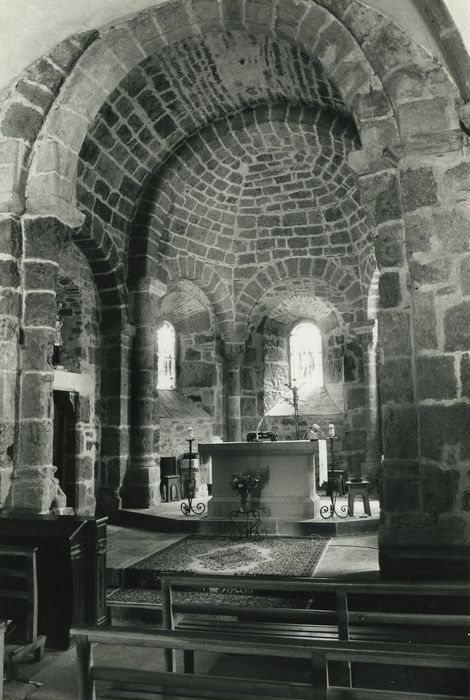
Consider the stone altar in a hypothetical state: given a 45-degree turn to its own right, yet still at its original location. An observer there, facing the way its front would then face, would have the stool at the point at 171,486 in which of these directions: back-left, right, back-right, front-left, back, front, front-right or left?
right

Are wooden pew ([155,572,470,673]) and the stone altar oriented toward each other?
yes

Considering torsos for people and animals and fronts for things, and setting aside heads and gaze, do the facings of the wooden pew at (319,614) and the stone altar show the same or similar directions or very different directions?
very different directions

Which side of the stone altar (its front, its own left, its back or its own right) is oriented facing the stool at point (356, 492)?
left

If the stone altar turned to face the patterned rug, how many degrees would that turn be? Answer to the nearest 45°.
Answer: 0° — it already faces it

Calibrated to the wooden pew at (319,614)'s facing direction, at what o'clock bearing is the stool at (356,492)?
The stool is roughly at 12 o'clock from the wooden pew.

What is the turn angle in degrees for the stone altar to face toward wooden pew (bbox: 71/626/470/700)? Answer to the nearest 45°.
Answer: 0° — it already faces it

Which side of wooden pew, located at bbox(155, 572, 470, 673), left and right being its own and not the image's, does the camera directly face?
back

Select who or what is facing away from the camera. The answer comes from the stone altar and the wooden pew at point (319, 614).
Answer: the wooden pew

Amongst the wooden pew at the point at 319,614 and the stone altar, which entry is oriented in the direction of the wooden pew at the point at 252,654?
the stone altar

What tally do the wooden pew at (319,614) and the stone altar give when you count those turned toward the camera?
1

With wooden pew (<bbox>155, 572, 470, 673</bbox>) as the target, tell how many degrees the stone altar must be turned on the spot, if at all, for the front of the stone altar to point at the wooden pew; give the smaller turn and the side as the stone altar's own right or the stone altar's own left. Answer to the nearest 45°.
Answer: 0° — it already faces it

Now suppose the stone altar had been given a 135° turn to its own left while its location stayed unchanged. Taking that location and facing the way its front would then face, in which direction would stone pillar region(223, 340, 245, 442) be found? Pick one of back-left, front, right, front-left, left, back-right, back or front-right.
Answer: front-left

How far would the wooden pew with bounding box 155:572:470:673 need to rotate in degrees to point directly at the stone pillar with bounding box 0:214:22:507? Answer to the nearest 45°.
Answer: approximately 45° to its left
